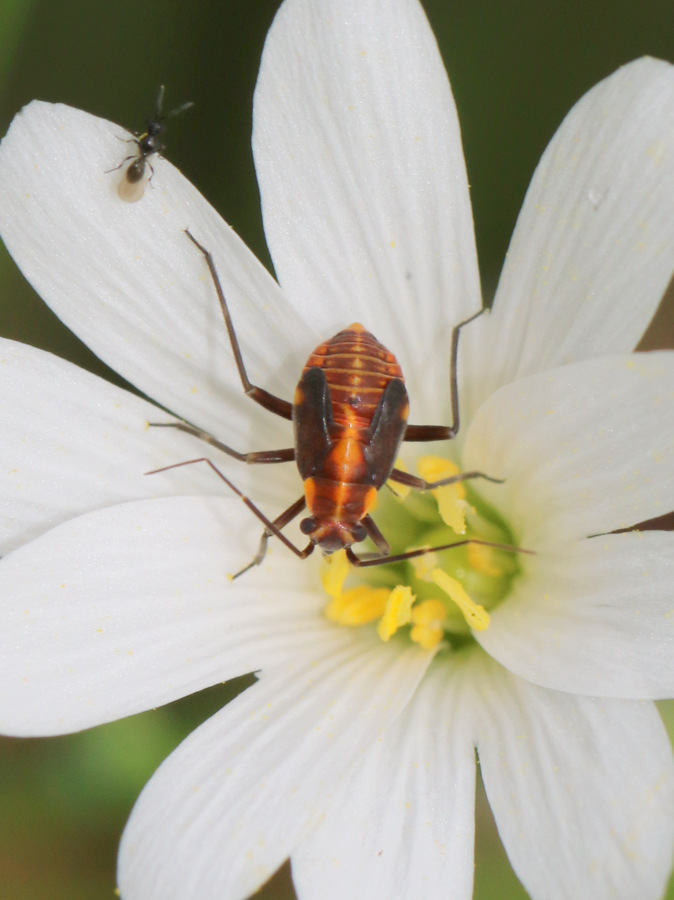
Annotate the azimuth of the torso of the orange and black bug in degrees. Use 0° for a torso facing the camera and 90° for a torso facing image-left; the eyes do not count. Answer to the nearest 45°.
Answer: approximately 0°
